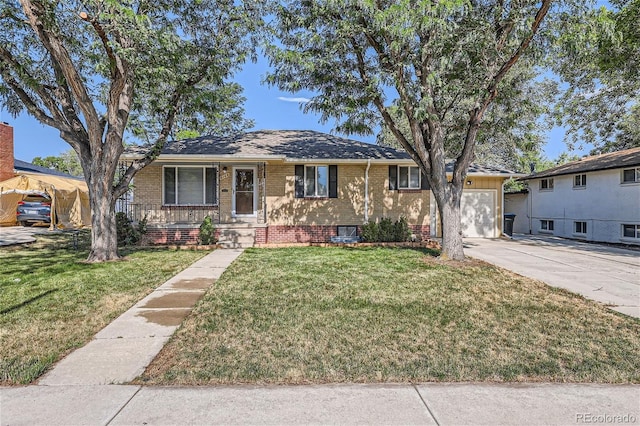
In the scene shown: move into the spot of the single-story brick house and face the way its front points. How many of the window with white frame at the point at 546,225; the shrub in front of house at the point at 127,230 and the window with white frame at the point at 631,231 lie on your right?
1

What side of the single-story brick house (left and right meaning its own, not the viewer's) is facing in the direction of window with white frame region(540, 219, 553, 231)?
left

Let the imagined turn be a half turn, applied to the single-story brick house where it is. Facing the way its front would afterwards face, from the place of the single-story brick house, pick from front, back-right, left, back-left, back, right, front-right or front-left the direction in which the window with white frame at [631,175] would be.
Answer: right

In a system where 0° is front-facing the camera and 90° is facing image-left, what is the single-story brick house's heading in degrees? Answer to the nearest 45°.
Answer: approximately 0°

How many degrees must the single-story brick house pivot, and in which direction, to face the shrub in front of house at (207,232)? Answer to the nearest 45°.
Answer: approximately 45° to its right

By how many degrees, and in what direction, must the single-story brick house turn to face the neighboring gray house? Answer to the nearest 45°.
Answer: approximately 90° to its left

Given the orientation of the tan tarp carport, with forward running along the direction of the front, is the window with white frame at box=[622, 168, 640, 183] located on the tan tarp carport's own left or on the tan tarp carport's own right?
on the tan tarp carport's own left

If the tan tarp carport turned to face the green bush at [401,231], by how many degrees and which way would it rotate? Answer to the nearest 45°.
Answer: approximately 90° to its left

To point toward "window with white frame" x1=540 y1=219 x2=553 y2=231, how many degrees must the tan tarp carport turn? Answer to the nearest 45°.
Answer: approximately 90° to its left

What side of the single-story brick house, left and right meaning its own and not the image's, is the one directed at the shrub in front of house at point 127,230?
right

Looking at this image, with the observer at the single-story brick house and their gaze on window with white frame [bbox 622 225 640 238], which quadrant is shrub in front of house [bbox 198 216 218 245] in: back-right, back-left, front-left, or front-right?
back-right

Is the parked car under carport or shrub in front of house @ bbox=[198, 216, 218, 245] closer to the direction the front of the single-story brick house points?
the shrub in front of house

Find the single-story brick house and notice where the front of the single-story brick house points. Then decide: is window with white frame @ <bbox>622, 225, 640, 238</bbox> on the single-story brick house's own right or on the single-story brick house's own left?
on the single-story brick house's own left

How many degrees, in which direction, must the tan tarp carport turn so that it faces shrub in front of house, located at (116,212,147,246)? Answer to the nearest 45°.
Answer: approximately 45° to its left
